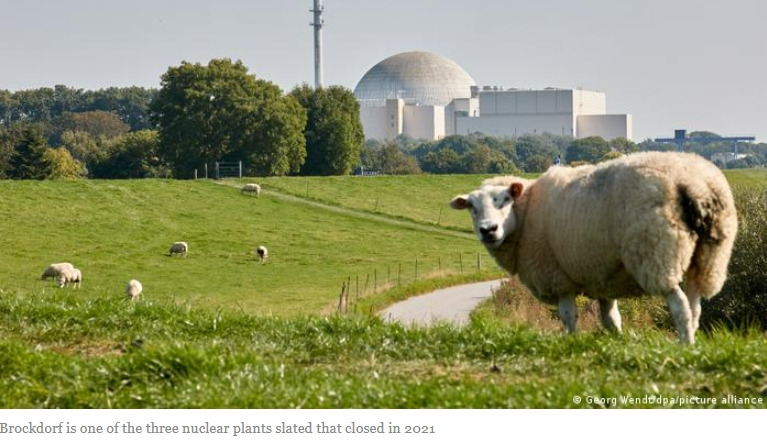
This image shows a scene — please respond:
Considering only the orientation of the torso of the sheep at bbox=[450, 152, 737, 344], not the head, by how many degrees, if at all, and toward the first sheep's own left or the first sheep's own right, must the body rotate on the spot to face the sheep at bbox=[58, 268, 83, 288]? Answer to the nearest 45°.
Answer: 0° — it already faces it

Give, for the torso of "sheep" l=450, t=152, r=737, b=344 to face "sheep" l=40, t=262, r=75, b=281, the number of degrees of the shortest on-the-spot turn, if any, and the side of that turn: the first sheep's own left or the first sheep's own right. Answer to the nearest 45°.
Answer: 0° — it already faces it

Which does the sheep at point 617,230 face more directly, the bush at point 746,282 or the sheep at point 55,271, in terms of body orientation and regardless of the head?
the sheep

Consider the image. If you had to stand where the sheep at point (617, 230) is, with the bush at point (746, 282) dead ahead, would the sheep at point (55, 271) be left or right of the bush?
left

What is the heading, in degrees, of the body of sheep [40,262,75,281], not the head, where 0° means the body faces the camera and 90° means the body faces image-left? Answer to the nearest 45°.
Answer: approximately 90°

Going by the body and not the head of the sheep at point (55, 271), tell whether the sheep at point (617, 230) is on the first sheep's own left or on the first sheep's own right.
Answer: on the first sheep's own left

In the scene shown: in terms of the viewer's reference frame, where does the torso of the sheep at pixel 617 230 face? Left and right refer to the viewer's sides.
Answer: facing away from the viewer and to the left of the viewer

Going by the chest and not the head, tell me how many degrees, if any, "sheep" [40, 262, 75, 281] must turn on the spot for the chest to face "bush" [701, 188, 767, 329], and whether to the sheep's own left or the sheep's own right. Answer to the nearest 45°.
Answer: approximately 135° to the sheep's own left
